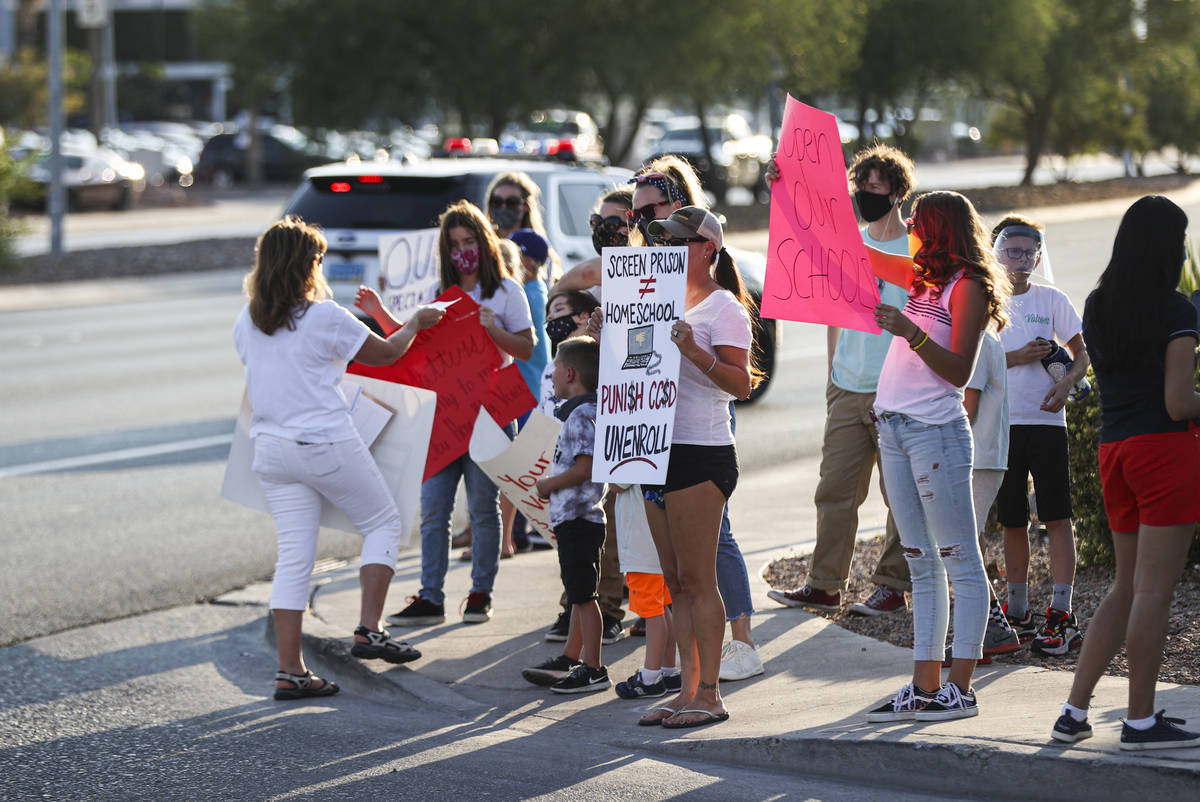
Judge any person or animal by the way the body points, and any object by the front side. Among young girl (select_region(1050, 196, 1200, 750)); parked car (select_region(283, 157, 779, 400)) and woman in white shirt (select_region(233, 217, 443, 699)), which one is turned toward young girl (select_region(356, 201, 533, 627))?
the woman in white shirt

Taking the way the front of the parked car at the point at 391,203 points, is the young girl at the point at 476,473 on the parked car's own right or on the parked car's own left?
on the parked car's own right

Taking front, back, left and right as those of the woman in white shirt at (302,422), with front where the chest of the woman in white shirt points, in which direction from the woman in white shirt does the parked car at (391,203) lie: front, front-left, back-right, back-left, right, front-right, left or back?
front-left

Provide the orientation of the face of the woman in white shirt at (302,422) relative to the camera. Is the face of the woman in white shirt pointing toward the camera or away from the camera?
away from the camera

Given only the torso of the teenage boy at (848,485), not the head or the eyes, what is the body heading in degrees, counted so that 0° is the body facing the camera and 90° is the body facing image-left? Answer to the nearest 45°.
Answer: approximately 45°

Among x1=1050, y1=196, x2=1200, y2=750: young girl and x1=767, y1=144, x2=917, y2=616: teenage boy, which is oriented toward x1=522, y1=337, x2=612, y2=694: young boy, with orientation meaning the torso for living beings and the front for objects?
the teenage boy

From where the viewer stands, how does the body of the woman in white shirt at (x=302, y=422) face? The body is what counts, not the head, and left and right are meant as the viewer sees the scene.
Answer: facing away from the viewer and to the right of the viewer

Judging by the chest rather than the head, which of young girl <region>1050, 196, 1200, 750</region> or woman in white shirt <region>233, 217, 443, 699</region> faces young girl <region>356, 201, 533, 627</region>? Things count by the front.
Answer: the woman in white shirt

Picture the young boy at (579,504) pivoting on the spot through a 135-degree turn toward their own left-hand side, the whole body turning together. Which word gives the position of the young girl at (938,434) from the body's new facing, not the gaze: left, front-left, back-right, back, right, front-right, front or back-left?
front

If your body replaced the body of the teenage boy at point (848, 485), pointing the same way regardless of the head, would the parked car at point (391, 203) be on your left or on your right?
on your right

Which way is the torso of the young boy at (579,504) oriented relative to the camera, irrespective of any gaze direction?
to the viewer's left
